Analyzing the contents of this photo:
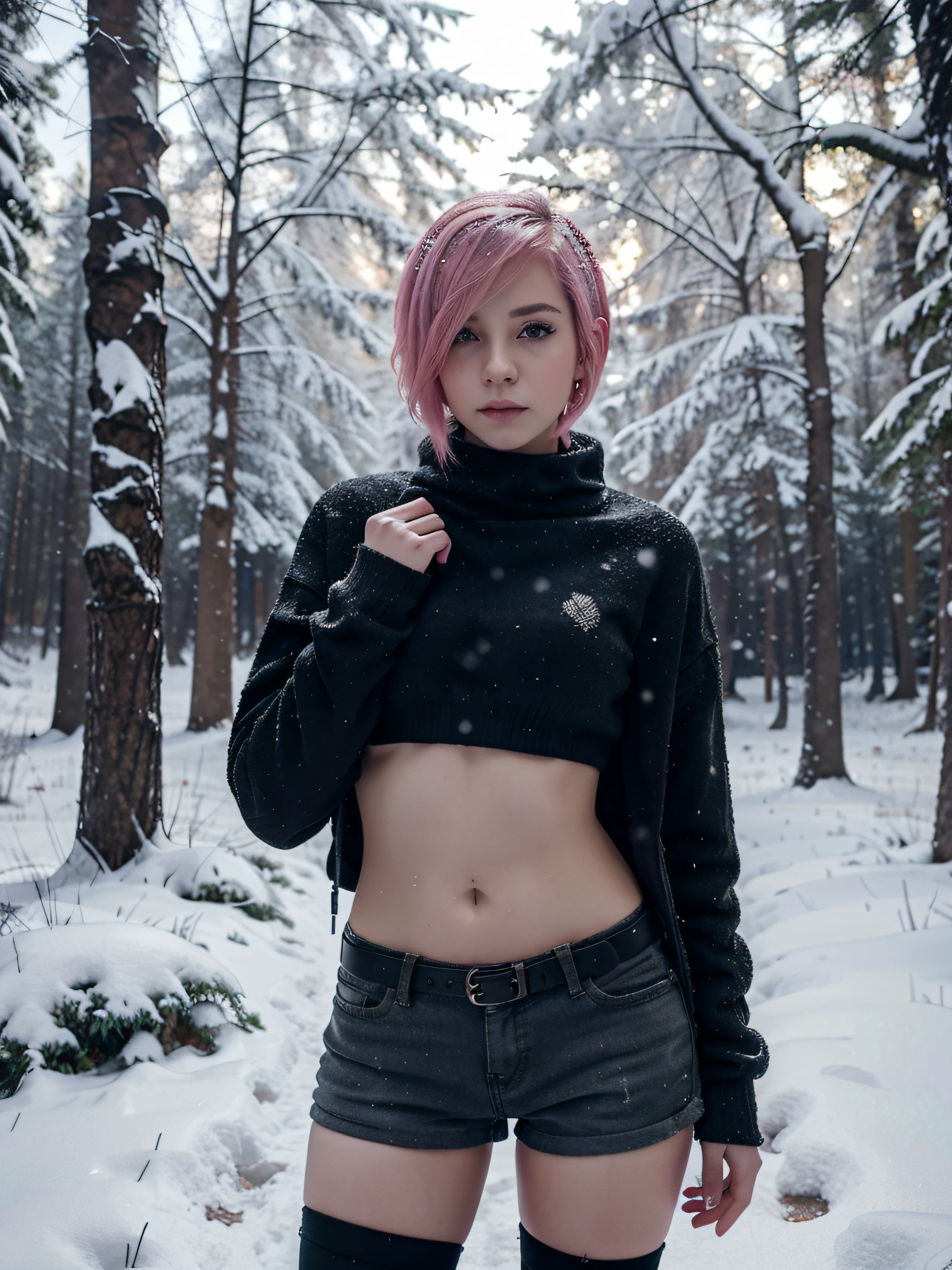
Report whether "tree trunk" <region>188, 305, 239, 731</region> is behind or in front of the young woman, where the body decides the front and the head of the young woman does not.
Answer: behind

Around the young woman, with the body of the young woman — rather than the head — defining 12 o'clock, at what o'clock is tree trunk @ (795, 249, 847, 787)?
The tree trunk is roughly at 7 o'clock from the young woman.

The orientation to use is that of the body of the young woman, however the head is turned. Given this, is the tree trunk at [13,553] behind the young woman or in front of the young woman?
behind

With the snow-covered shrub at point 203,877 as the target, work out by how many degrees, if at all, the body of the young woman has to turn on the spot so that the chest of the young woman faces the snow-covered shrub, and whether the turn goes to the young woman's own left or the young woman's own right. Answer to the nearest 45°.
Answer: approximately 135° to the young woman's own right

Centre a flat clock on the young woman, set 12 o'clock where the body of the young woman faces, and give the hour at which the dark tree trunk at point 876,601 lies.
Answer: The dark tree trunk is roughly at 7 o'clock from the young woman.

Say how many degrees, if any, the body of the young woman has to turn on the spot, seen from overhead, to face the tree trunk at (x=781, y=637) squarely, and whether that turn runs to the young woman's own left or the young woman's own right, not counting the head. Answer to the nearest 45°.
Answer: approximately 180°

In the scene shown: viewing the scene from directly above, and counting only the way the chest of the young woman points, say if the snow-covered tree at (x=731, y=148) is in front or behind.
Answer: behind

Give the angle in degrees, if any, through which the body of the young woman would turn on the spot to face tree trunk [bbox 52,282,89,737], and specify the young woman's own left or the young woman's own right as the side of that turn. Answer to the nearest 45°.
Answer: approximately 135° to the young woman's own right

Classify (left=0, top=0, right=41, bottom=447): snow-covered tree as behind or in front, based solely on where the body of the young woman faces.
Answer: behind

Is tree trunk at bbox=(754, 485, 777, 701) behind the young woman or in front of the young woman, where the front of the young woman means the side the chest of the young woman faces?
behind

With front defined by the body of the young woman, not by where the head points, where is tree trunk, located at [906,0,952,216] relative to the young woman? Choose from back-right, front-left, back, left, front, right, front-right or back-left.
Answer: back-left

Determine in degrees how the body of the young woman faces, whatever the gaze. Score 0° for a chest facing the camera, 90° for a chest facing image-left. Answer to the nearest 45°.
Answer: approximately 0°
